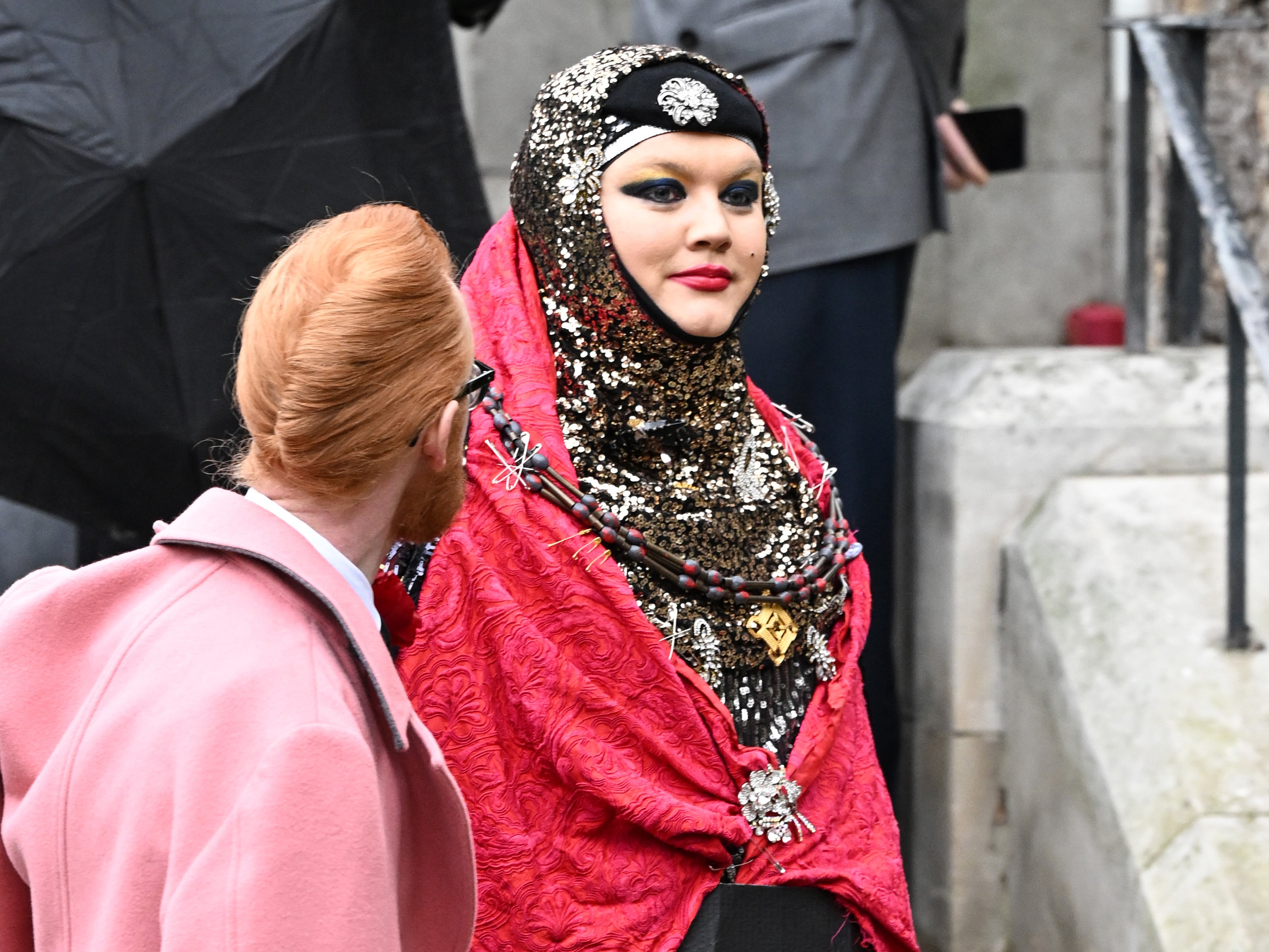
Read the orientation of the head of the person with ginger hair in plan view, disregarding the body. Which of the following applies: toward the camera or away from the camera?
away from the camera

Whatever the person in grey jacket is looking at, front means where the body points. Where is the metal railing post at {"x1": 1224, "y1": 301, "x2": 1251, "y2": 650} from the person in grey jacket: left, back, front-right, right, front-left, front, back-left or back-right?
left

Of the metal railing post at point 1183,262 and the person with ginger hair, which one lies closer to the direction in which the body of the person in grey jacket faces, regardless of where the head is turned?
the person with ginger hair

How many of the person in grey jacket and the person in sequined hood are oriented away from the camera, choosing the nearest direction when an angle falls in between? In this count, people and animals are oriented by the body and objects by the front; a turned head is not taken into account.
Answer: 0

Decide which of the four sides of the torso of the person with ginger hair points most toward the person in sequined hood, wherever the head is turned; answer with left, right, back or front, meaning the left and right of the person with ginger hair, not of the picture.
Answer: front

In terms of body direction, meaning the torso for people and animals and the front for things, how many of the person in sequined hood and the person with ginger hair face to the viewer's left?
0

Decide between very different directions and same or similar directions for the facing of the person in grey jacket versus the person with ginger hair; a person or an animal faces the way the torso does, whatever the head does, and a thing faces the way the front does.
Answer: very different directions

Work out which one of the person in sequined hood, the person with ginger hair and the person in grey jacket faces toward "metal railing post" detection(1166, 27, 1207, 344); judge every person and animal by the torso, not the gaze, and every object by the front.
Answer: the person with ginger hair

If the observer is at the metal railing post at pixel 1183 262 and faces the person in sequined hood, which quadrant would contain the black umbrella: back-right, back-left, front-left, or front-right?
front-right

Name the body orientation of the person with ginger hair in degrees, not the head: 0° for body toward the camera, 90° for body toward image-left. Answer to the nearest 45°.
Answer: approximately 225°

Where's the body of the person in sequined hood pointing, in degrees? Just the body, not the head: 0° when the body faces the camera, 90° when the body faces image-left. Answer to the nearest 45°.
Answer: approximately 315°

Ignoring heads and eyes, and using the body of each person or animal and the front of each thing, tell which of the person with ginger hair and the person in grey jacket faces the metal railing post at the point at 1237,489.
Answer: the person with ginger hair

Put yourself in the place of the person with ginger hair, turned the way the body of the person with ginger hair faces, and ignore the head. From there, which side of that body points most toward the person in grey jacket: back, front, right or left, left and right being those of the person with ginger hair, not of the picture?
front

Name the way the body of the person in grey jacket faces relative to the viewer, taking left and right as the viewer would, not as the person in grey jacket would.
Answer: facing the viewer and to the left of the viewer

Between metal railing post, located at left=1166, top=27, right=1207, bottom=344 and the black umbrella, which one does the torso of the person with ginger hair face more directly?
the metal railing post

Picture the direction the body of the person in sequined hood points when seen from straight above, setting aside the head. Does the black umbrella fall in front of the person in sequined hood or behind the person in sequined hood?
behind

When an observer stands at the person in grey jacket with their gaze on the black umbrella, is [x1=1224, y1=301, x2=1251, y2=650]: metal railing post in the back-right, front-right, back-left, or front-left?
back-left
